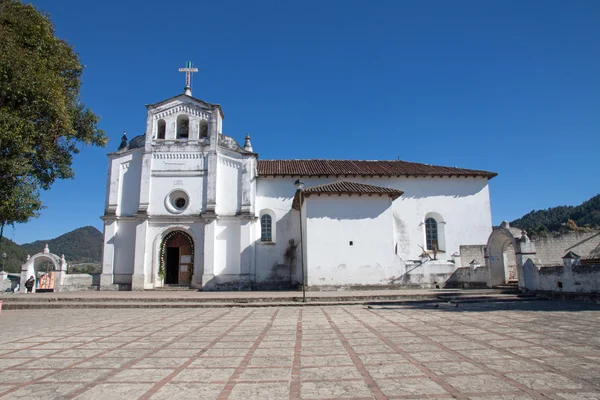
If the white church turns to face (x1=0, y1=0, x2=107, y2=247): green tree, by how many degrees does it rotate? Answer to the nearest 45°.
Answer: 0° — it already faces it

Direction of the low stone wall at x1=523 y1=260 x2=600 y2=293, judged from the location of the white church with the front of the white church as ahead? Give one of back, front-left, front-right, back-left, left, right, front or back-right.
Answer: left

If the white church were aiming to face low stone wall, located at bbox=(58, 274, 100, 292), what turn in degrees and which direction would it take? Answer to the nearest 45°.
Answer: approximately 45° to its right

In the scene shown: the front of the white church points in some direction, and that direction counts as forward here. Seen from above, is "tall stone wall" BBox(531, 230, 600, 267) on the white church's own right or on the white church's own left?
on the white church's own left

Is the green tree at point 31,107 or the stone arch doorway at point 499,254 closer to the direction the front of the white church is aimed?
the green tree

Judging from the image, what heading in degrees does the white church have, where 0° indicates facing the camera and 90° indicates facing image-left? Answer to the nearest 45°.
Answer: approximately 45°

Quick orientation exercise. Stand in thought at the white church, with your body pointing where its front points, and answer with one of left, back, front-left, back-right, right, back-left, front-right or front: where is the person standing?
front-right
